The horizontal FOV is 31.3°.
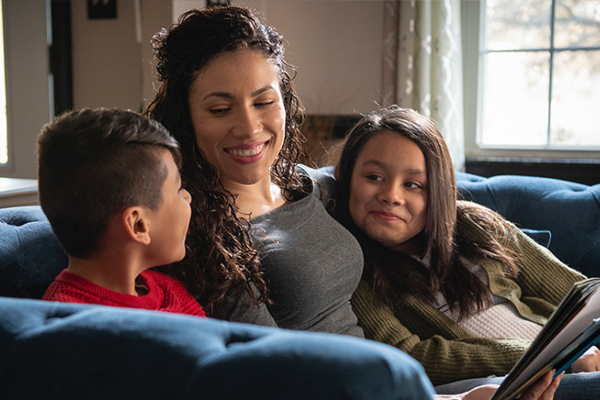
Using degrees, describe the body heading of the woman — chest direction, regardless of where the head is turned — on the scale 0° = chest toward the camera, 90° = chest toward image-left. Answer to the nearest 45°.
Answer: approximately 315°

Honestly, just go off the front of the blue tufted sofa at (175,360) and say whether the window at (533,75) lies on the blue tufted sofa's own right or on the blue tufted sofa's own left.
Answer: on the blue tufted sofa's own left

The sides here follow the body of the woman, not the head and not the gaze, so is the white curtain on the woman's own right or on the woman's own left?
on the woman's own left

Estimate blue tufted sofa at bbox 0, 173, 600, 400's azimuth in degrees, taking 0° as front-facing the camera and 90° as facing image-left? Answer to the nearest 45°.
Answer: approximately 315°

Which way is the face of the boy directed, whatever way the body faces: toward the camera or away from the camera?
away from the camera

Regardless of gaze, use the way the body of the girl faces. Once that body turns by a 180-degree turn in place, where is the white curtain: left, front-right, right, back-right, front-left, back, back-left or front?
front
